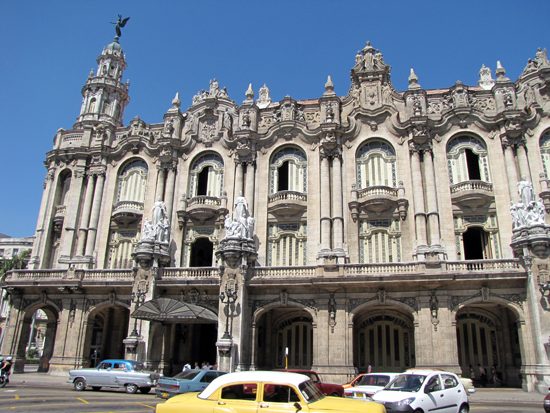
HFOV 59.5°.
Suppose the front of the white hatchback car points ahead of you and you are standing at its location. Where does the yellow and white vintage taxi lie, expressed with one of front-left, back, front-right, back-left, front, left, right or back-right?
front

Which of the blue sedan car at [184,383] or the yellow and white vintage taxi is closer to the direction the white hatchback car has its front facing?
the yellow and white vintage taxi

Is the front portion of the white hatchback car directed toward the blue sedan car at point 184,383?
no

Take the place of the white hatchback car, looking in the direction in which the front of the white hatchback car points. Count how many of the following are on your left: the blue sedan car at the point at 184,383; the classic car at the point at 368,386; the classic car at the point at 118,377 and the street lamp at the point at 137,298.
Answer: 0

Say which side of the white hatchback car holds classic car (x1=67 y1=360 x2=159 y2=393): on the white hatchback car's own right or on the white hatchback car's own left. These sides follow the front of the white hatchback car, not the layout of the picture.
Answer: on the white hatchback car's own right

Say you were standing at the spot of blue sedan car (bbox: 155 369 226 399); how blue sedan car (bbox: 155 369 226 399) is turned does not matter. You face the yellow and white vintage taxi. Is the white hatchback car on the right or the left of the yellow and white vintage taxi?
left

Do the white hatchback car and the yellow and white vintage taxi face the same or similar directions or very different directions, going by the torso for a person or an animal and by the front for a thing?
very different directions

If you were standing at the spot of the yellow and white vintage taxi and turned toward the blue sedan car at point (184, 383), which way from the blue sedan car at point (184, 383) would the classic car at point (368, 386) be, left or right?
right

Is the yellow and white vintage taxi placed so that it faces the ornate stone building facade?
no

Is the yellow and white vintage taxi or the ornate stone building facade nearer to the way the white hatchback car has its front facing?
the yellow and white vintage taxi
